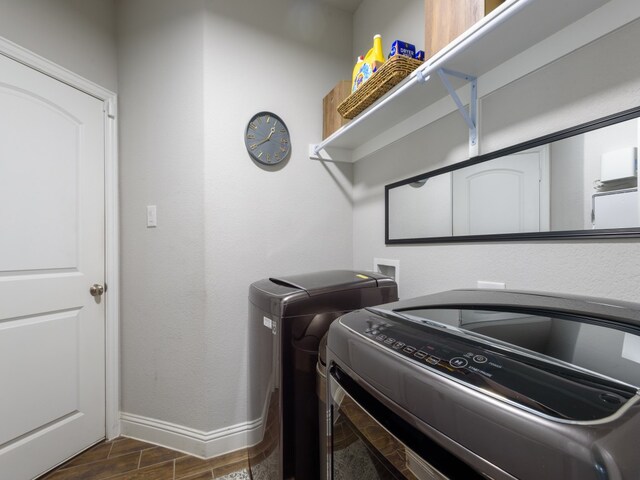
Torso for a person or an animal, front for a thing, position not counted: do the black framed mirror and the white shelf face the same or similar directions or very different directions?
same or similar directions

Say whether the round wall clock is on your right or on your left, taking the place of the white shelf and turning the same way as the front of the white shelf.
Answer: on your right

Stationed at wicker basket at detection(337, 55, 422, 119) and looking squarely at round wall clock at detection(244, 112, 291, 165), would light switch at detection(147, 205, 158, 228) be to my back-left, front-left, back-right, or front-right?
front-left

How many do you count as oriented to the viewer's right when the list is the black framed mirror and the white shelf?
0

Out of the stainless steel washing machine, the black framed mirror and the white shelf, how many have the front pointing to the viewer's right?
0

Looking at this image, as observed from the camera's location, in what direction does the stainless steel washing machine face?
facing the viewer and to the left of the viewer

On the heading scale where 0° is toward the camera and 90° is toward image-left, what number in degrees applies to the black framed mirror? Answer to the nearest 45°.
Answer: approximately 45°

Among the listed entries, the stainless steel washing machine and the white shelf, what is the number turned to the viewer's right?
0
